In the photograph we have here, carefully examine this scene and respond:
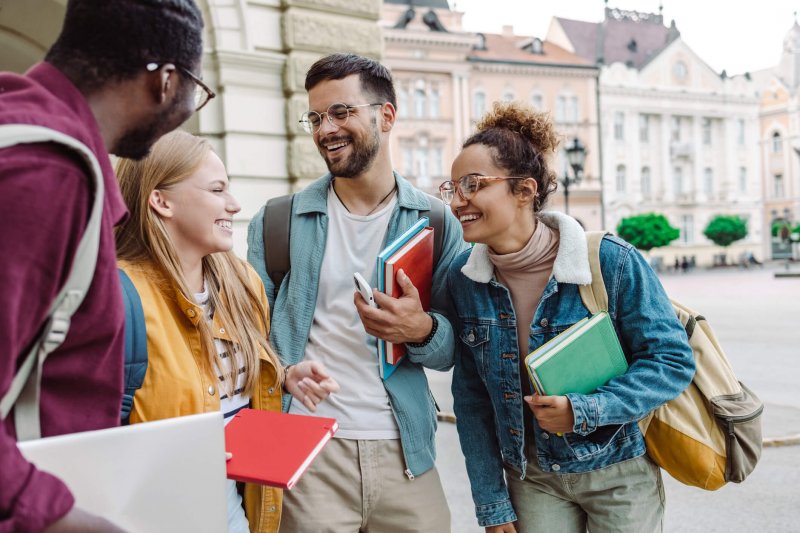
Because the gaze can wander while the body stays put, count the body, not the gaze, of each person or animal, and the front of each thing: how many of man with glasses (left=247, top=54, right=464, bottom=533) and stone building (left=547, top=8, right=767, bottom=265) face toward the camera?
2

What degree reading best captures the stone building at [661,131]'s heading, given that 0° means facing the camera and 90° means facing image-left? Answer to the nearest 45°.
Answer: approximately 0°

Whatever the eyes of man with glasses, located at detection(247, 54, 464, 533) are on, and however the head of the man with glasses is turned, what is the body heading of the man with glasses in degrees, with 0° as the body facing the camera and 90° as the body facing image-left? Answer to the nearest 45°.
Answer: approximately 0°

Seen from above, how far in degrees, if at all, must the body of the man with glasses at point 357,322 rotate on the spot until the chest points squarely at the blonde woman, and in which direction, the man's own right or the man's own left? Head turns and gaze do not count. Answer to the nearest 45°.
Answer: approximately 45° to the man's own right

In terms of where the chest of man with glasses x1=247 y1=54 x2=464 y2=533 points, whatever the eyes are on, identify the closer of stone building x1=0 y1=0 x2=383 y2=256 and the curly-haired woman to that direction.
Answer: the curly-haired woman

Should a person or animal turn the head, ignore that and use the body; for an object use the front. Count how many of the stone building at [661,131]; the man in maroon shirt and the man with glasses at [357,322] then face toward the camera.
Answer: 2

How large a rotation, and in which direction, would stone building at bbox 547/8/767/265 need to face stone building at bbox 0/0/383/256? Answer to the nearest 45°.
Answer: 0° — it already faces it

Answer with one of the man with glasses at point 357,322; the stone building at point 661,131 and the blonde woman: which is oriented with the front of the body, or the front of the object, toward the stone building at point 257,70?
the stone building at point 661,131

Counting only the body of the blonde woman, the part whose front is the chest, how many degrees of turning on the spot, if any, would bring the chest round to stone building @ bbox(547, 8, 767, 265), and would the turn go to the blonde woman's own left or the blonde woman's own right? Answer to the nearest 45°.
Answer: approximately 90° to the blonde woman's own left

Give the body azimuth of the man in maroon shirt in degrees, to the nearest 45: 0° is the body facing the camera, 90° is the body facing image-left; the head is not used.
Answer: approximately 225°
